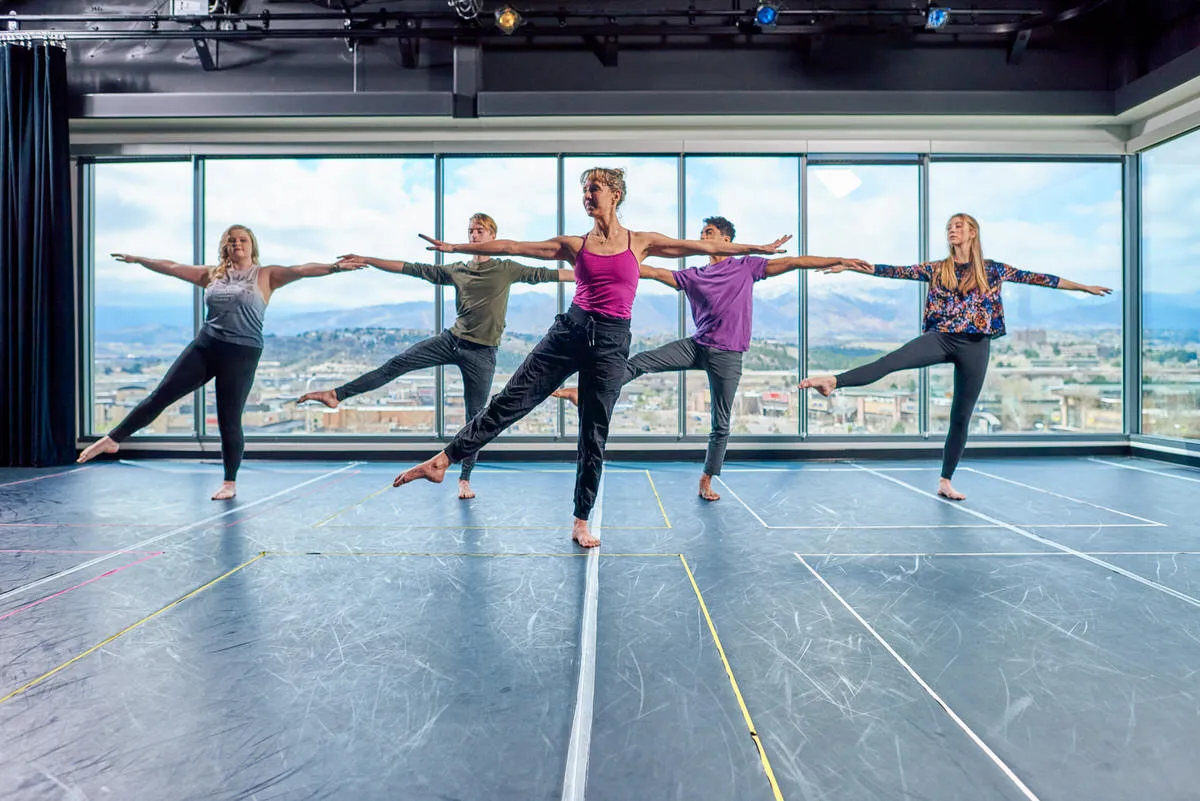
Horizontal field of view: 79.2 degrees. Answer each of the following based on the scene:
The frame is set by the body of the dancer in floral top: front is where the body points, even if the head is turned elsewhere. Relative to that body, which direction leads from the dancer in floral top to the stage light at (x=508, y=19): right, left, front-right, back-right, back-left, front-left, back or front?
right

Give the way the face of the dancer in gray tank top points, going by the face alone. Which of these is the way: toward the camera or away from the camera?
toward the camera

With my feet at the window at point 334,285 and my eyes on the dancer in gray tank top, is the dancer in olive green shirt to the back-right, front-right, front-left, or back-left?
front-left

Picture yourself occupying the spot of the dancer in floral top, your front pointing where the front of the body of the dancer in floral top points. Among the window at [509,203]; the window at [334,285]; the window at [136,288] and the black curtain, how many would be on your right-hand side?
4

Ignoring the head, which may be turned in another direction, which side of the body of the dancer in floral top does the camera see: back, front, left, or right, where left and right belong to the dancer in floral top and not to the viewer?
front

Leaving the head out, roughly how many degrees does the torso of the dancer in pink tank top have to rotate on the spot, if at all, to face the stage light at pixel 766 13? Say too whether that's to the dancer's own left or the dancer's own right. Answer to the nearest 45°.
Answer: approximately 135° to the dancer's own left

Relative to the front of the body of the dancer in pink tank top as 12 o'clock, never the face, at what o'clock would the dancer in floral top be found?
The dancer in floral top is roughly at 8 o'clock from the dancer in pink tank top.

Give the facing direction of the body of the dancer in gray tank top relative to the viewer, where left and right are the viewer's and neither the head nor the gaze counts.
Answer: facing the viewer

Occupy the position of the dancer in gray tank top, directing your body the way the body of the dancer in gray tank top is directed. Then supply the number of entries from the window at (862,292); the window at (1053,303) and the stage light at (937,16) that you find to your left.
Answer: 3

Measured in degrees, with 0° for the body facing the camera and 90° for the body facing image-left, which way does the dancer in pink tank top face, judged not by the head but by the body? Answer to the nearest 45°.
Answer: approximately 0°

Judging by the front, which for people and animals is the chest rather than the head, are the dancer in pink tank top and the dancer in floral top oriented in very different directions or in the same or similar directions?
same or similar directions

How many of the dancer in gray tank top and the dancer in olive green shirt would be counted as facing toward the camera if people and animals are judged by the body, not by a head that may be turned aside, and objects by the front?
2

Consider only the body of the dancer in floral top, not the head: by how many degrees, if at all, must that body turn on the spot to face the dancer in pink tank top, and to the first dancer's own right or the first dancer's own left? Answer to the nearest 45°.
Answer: approximately 45° to the first dancer's own right

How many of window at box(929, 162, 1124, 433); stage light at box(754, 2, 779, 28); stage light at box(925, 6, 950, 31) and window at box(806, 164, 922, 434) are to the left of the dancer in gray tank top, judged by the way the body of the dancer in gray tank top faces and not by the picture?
4
